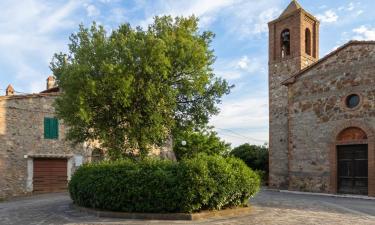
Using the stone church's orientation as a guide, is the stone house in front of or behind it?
in front

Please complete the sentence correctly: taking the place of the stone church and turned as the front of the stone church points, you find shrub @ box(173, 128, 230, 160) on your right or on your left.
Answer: on your right

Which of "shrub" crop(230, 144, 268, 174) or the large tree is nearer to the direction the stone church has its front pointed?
the large tree

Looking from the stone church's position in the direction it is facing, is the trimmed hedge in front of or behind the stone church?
in front

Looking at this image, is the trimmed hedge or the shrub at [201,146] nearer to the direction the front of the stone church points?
the trimmed hedge

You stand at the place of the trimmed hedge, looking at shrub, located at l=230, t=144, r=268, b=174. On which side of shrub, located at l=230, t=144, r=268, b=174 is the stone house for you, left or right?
left

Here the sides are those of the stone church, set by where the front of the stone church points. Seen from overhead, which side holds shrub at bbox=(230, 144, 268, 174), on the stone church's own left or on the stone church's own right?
on the stone church's own right

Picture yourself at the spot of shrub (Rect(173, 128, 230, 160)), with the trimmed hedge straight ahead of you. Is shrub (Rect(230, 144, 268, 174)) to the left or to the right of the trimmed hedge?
left

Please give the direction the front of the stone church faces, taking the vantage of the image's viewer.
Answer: facing the viewer and to the left of the viewer
